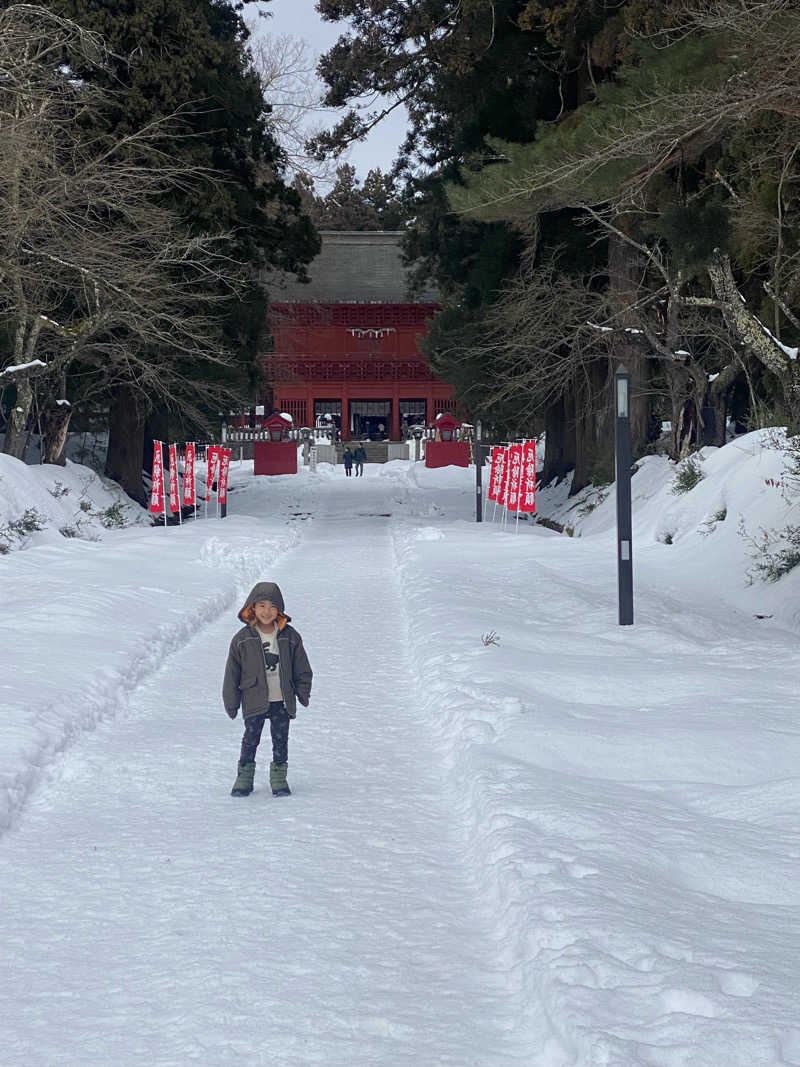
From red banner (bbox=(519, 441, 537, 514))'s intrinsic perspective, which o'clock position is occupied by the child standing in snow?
The child standing in snow is roughly at 12 o'clock from the red banner.

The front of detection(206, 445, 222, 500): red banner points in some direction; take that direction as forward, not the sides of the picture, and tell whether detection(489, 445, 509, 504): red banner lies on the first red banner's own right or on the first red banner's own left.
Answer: on the first red banner's own left

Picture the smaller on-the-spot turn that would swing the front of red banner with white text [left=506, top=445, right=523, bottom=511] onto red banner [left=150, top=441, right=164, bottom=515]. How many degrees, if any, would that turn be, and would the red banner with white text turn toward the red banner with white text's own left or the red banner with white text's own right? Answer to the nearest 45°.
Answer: approximately 90° to the red banner with white text's own right

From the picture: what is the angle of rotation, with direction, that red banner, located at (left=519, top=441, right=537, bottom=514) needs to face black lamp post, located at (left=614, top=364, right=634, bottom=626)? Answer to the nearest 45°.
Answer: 0° — it already faces it

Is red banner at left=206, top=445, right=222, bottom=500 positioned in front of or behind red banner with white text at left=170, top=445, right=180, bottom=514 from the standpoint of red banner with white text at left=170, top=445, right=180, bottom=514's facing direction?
behind

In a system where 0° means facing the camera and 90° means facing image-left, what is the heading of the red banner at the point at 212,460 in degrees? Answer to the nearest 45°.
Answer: approximately 0°

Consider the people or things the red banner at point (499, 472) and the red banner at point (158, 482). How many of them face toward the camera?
2
